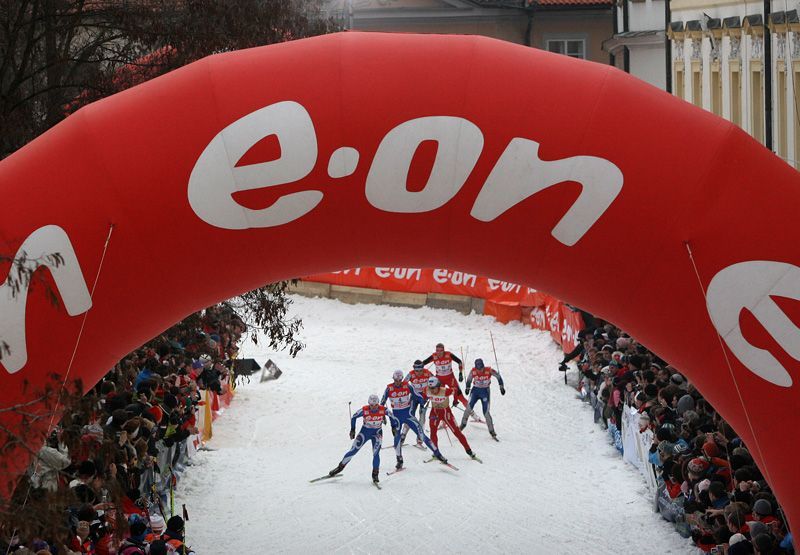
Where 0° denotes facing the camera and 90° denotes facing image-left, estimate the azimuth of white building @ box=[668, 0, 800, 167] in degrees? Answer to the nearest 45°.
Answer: approximately 45°

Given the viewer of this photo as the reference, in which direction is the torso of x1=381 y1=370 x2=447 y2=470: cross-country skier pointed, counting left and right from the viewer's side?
facing the viewer

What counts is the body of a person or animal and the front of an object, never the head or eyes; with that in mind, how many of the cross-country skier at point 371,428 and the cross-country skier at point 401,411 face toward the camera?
2

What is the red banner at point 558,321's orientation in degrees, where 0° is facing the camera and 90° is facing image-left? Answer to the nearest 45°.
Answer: approximately 45°

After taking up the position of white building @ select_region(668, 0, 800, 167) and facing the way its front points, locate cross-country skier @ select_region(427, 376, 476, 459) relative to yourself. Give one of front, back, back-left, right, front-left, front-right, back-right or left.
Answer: front

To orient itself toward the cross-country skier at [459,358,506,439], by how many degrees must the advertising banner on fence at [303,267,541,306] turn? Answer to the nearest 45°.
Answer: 0° — it already faces them

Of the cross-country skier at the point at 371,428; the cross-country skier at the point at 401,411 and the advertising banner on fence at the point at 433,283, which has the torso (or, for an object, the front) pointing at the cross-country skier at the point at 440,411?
the advertising banner on fence

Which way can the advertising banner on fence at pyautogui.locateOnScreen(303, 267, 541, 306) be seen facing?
toward the camera

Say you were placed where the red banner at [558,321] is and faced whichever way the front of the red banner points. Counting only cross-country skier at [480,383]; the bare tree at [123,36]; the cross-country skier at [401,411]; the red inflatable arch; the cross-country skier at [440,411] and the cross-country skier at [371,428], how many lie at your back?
0

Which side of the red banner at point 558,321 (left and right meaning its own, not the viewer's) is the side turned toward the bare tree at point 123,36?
front

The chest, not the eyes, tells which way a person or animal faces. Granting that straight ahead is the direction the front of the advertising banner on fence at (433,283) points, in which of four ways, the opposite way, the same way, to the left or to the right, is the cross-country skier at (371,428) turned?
the same way

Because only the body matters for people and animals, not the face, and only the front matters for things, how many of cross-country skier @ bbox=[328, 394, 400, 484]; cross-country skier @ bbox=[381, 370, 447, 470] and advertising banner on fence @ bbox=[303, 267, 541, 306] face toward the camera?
3

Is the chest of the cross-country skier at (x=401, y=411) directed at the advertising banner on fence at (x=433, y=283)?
no

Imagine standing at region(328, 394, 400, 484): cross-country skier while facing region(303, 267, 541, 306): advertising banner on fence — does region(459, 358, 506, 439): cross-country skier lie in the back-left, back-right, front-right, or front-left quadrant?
front-right
